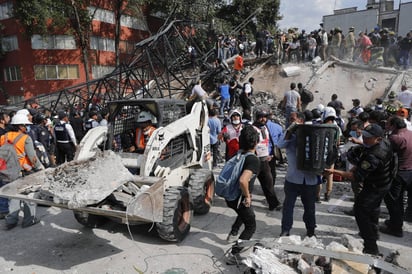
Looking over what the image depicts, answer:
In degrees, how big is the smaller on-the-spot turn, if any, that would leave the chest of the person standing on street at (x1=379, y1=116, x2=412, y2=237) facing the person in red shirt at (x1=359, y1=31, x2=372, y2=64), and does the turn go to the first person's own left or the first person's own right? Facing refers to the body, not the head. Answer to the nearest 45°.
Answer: approximately 90° to the first person's own right

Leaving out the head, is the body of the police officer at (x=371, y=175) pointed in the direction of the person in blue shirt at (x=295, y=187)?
yes

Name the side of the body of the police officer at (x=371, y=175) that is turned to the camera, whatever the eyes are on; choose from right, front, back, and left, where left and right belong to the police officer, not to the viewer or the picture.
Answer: left

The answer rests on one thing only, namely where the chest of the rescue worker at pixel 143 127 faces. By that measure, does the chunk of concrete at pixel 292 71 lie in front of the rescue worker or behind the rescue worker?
behind

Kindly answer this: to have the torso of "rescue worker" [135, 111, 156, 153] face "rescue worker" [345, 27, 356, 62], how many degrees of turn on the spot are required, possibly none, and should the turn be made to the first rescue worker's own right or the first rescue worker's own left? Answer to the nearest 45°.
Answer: approximately 180°

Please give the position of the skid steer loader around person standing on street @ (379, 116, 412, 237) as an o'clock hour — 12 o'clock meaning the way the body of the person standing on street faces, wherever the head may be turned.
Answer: The skid steer loader is roughly at 11 o'clock from the person standing on street.

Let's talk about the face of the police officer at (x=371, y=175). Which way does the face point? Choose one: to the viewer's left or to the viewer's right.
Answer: to the viewer's left

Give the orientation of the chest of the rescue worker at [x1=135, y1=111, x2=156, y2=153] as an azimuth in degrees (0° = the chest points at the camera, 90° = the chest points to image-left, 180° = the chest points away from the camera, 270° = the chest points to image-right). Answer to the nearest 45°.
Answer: approximately 45°

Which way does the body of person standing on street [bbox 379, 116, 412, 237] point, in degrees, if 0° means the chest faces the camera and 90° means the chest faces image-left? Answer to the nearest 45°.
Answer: approximately 90°

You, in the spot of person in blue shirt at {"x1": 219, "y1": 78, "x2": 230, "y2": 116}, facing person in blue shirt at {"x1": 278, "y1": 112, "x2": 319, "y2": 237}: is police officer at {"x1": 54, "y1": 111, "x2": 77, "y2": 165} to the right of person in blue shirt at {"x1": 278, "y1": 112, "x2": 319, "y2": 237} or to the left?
right
